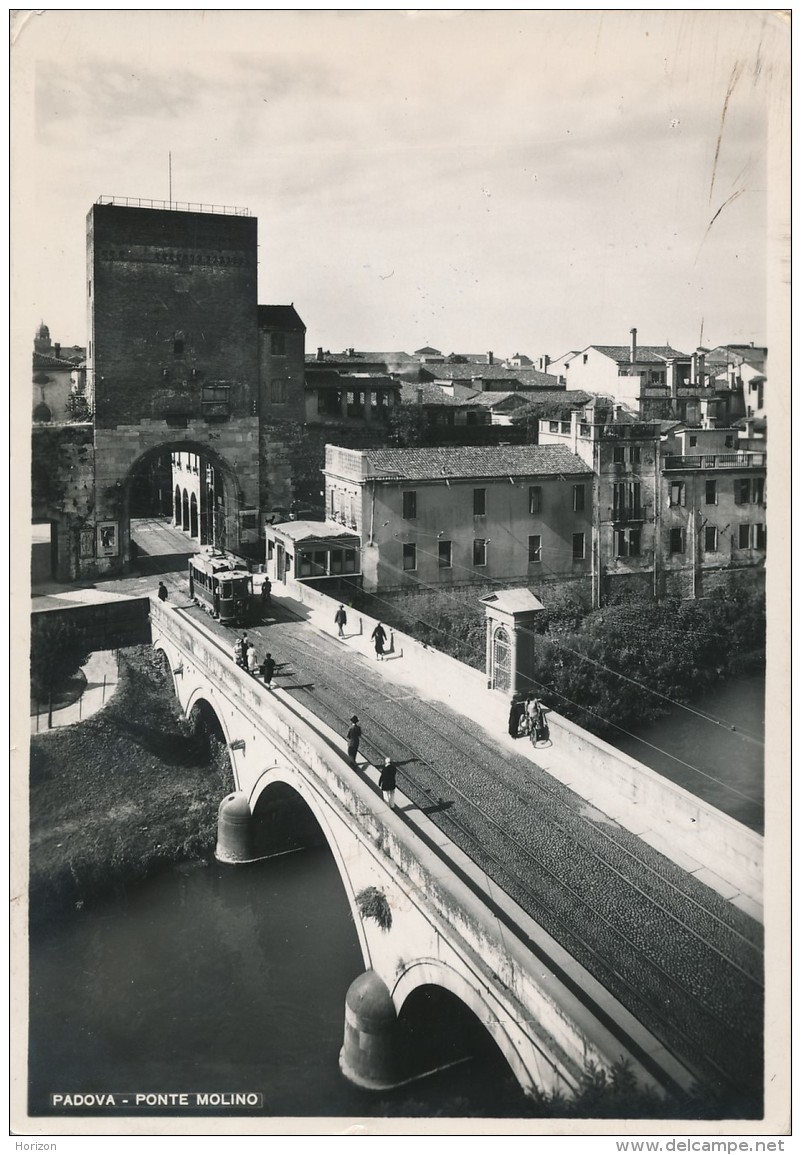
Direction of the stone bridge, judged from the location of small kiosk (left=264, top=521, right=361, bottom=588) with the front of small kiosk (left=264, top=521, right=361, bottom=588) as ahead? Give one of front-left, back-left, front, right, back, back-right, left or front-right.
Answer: front-left

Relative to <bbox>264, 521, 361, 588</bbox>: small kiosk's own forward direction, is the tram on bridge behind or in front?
in front

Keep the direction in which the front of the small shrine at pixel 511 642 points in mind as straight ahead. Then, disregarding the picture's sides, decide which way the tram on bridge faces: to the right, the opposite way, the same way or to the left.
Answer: to the left

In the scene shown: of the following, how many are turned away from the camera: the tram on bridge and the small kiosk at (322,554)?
0

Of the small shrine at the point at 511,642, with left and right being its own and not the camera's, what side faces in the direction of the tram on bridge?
right

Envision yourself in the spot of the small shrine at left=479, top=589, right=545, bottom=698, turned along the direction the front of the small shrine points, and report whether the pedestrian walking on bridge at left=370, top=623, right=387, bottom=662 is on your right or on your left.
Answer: on your right

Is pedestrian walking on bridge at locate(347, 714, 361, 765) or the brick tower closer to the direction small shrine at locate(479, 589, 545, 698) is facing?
the pedestrian walking on bridge

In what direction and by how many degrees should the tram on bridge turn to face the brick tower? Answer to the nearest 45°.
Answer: approximately 135° to its left

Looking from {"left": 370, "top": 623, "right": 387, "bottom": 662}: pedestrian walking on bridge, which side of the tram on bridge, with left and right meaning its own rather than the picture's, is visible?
front

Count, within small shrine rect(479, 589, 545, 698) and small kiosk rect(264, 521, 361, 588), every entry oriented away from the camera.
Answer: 0

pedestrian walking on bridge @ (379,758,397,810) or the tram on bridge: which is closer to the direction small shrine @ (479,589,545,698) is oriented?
the pedestrian walking on bridge

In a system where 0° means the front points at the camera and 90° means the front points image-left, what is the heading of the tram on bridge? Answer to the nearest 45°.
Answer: approximately 315°
